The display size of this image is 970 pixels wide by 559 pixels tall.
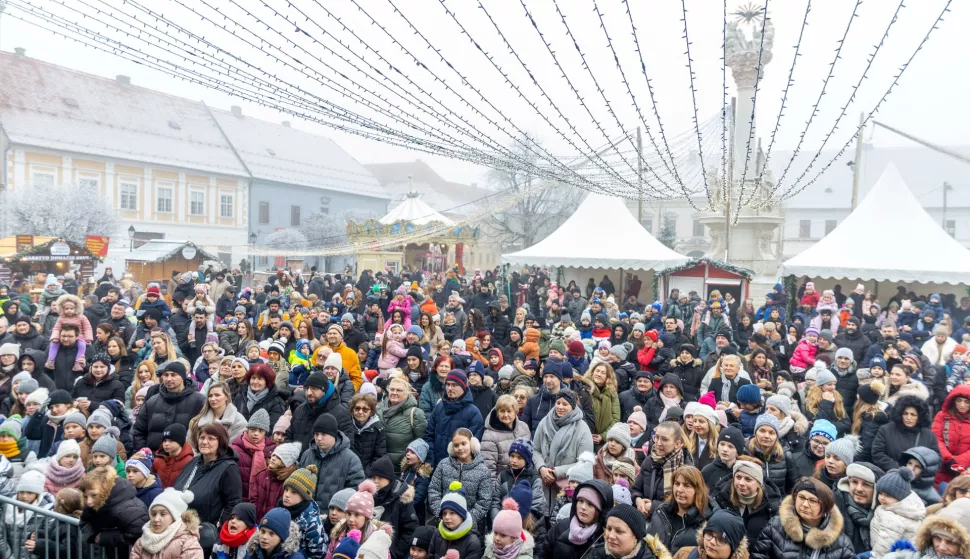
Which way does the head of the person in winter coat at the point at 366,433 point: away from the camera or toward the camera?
toward the camera

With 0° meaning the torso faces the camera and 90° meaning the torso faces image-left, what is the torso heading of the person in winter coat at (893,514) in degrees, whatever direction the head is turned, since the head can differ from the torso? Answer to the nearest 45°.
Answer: approximately 45°

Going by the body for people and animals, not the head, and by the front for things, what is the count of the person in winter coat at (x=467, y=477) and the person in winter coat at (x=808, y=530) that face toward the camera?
2

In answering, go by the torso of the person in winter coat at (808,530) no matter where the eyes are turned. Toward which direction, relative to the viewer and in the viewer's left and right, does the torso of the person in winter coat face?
facing the viewer

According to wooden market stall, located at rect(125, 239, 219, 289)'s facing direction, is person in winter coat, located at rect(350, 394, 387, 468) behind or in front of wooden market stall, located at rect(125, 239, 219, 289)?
in front

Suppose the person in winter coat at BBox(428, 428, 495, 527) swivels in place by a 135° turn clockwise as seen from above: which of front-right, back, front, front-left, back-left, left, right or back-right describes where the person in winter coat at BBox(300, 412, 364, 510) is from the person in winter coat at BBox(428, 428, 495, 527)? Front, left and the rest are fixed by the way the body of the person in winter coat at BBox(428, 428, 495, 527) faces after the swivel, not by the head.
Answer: front-left

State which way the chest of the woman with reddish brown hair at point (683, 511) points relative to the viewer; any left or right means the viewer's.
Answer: facing the viewer and to the left of the viewer

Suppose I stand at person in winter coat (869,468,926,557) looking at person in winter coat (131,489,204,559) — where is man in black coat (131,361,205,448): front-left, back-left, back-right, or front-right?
front-right

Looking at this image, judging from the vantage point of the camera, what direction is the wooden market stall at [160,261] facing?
facing the viewer and to the right of the viewer
